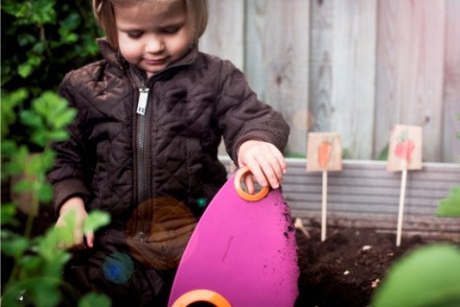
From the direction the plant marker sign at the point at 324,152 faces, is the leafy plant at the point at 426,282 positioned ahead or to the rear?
ahead

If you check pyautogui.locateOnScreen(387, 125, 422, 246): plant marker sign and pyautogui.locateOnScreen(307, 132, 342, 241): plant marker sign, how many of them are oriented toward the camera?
2

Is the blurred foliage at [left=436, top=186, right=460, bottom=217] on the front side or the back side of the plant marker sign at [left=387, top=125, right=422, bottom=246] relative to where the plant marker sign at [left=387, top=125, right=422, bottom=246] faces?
on the front side

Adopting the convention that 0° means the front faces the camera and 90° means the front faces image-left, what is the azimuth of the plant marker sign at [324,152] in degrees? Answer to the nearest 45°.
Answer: approximately 0°

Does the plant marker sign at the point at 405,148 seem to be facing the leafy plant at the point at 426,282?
yes

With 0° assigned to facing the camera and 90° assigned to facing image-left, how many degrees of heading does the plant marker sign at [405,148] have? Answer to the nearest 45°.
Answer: approximately 0°
